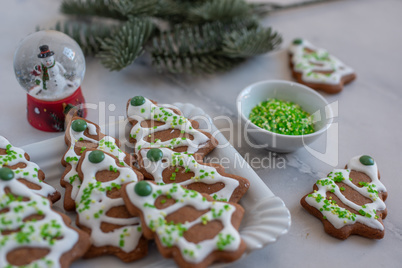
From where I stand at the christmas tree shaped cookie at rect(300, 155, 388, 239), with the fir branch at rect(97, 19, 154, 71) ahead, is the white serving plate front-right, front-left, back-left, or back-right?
front-left

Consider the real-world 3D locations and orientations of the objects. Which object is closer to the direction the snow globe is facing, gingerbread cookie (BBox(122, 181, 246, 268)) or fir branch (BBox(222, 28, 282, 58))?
the gingerbread cookie

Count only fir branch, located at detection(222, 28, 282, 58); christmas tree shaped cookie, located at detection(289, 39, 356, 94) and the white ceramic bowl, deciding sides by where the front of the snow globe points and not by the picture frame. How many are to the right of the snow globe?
0

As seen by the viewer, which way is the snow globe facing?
toward the camera

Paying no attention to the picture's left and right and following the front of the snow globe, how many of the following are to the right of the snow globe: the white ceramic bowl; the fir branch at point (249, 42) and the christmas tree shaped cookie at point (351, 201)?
0

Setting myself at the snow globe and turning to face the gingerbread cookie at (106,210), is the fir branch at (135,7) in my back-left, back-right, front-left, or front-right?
back-left

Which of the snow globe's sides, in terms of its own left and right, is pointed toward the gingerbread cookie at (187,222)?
front

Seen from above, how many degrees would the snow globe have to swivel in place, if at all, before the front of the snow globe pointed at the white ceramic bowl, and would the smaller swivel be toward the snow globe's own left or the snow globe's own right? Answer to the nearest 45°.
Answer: approximately 90° to the snow globe's own left
